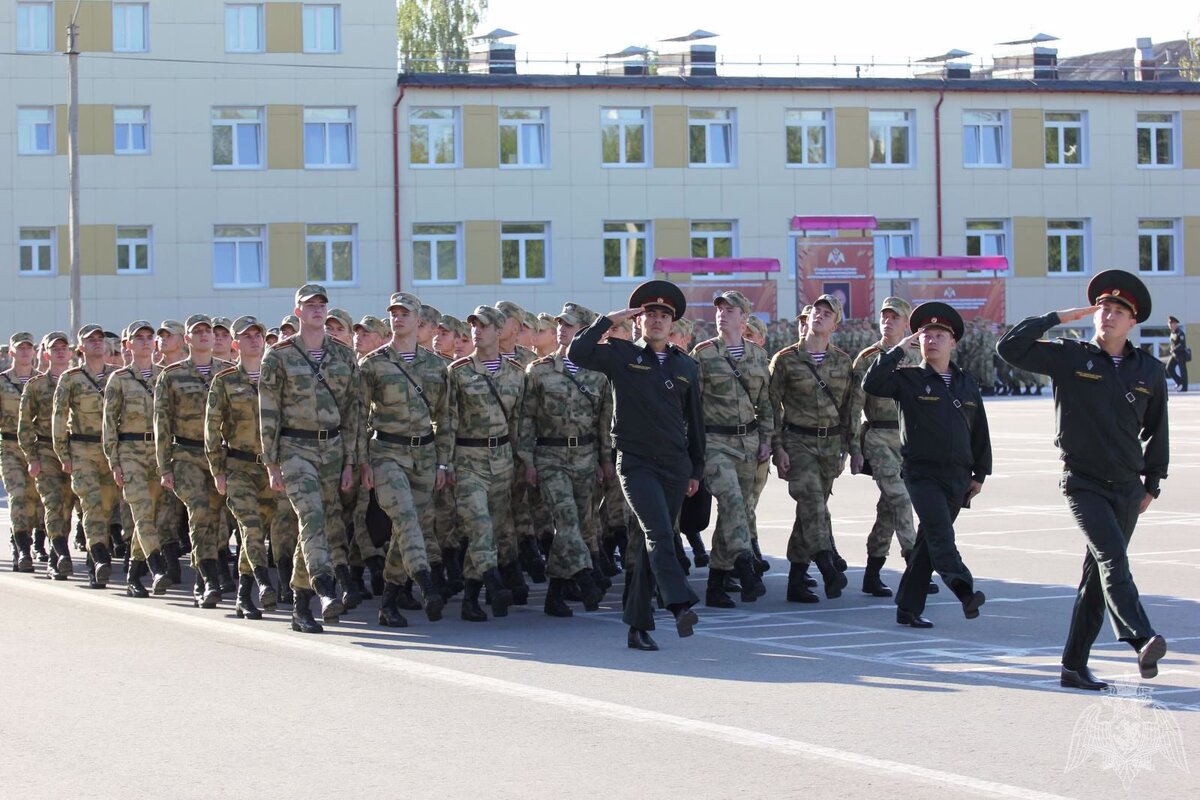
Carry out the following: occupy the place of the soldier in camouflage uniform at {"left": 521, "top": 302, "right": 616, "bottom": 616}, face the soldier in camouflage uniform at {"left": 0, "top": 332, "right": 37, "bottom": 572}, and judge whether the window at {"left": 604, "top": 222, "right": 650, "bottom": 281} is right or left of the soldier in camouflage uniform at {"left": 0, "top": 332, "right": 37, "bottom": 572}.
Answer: right

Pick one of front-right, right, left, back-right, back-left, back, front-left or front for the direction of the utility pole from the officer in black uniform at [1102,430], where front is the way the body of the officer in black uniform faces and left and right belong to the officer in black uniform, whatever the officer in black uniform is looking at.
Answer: back

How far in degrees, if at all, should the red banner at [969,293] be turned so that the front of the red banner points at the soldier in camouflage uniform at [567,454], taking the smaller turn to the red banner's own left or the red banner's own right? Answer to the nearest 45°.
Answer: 0° — it already faces them

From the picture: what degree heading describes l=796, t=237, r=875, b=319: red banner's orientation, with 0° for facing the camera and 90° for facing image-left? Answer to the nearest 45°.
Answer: approximately 0°

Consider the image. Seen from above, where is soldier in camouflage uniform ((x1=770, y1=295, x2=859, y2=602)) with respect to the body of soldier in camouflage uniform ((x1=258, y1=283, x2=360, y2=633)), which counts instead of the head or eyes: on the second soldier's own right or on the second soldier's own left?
on the second soldier's own left

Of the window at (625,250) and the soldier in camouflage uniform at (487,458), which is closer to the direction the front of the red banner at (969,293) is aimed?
the soldier in camouflage uniform
